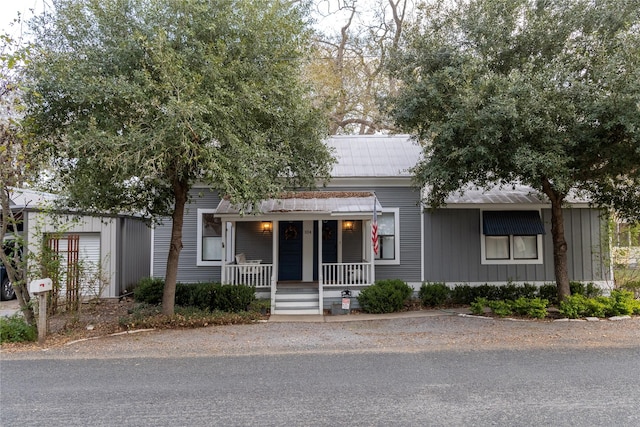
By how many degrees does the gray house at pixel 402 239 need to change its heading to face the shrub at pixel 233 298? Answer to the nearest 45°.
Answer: approximately 45° to its right

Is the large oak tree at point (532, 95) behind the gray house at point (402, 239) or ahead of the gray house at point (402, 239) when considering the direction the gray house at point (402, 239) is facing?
ahead

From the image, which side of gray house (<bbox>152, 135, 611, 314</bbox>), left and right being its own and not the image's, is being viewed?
front

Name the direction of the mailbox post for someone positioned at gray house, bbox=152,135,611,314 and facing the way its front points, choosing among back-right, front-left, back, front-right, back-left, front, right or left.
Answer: front-right

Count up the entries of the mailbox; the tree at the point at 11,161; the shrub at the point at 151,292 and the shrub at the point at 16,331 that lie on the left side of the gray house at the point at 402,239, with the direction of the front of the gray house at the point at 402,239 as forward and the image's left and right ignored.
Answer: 0

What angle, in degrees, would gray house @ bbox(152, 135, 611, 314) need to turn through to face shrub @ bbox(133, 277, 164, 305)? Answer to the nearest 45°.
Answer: approximately 90° to its right

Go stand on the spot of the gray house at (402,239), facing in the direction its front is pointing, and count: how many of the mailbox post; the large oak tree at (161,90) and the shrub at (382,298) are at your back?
0

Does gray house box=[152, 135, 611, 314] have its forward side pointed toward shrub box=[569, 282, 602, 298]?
no

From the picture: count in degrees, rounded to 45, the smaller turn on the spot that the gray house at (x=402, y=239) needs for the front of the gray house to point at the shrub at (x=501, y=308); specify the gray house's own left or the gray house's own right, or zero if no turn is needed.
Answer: approximately 45° to the gray house's own left
